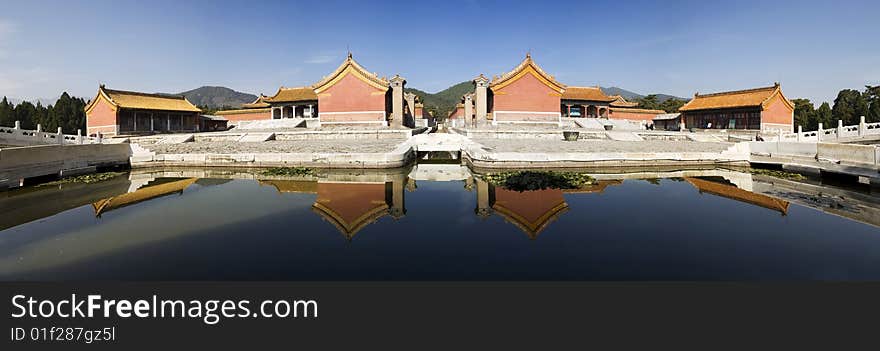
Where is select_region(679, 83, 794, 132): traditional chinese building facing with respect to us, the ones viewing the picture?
facing the viewer and to the left of the viewer

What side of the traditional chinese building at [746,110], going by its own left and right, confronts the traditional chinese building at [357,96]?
front

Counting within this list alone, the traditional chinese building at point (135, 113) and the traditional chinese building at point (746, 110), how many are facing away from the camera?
0

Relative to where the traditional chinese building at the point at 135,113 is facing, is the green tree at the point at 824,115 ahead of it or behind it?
ahead

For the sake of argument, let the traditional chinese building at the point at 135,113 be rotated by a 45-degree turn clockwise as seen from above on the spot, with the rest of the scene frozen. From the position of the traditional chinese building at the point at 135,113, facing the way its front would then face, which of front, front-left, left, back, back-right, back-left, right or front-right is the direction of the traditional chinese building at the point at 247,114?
back-left

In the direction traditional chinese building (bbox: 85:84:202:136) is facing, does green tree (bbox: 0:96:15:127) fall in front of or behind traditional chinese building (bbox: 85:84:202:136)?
behind
